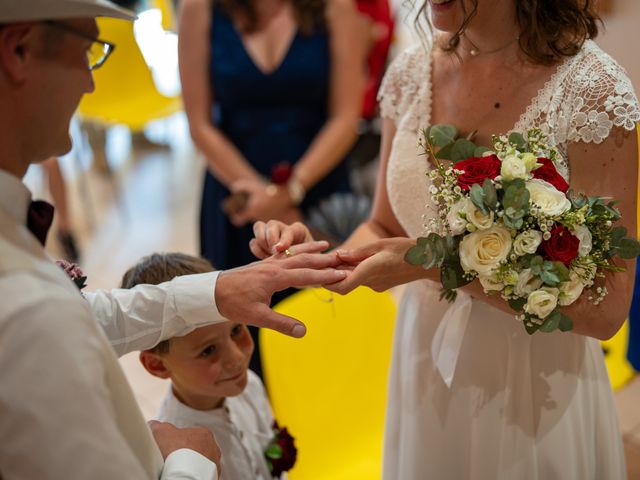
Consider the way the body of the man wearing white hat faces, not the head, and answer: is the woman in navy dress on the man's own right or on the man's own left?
on the man's own left

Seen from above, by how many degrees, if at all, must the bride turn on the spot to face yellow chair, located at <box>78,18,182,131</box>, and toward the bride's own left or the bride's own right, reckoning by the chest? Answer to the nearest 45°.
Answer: approximately 90° to the bride's own right

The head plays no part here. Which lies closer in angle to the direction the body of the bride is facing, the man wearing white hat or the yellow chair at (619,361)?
the man wearing white hat

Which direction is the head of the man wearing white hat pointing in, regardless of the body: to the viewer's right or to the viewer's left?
to the viewer's right

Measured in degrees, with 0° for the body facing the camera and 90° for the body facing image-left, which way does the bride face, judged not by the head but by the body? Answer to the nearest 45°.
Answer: approximately 45°

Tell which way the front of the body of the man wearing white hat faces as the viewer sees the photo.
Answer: to the viewer's right

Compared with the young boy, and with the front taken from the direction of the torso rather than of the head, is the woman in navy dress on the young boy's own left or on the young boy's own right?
on the young boy's own left
